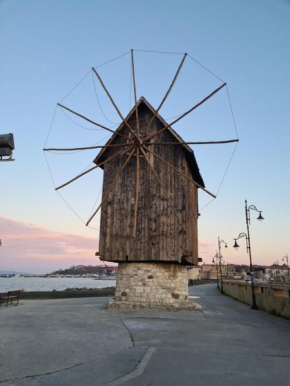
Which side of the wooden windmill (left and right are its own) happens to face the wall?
left

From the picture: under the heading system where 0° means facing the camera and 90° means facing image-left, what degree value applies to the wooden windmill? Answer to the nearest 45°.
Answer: approximately 0°
